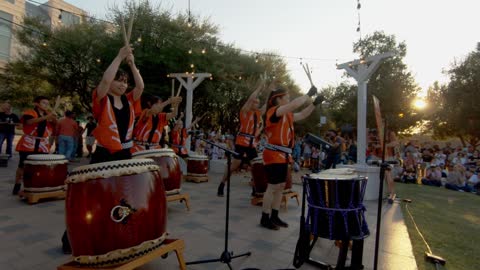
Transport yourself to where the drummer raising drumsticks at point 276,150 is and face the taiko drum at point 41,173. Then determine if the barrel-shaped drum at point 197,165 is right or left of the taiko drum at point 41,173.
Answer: right

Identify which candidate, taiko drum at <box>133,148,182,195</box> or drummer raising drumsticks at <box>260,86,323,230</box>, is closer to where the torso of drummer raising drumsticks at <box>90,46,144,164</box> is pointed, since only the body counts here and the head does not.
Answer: the drummer raising drumsticks

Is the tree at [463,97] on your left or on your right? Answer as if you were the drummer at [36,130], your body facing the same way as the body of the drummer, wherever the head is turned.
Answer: on your left

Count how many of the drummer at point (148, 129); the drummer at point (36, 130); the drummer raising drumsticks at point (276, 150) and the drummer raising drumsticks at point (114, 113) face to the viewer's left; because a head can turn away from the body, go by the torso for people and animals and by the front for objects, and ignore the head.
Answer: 0

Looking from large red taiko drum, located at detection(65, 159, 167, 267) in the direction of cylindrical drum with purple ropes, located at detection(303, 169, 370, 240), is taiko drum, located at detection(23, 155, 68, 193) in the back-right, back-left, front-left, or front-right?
back-left

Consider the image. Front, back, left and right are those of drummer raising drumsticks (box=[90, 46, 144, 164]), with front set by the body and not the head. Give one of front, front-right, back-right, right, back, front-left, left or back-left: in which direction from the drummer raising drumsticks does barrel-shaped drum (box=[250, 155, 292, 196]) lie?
left

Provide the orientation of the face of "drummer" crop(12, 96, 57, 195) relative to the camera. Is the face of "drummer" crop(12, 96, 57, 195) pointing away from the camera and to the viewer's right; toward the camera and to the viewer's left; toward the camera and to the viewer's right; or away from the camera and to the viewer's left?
toward the camera and to the viewer's right

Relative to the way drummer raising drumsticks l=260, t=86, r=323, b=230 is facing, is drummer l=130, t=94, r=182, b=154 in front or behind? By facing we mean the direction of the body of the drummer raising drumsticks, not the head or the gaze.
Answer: behind

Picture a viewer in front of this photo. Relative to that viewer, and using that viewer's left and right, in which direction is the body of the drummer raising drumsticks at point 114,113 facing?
facing the viewer and to the right of the viewer

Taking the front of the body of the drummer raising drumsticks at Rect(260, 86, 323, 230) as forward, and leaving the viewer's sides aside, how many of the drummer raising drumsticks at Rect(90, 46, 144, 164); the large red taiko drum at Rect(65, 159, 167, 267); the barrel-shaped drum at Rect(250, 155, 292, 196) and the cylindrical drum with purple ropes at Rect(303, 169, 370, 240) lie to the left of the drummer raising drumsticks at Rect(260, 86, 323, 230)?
1

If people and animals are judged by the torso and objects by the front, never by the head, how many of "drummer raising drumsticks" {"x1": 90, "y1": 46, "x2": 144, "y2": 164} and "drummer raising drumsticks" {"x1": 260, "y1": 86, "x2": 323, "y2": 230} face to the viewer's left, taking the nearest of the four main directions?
0
